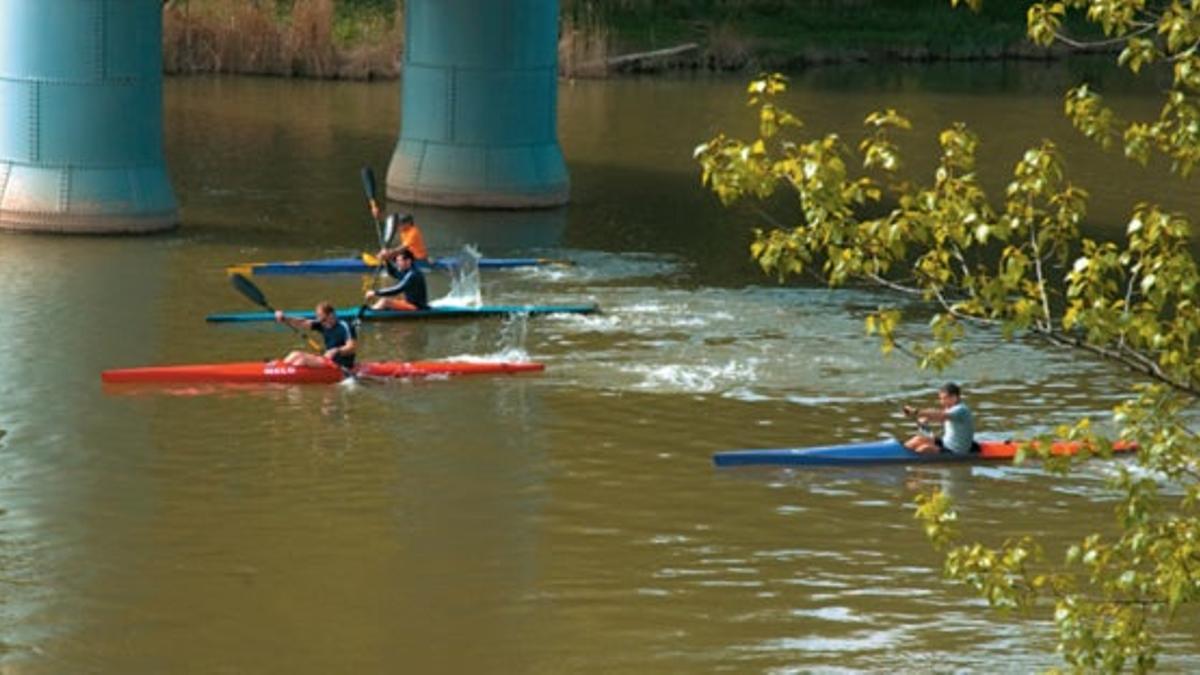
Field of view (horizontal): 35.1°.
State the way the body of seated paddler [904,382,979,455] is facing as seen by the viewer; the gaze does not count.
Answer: to the viewer's left

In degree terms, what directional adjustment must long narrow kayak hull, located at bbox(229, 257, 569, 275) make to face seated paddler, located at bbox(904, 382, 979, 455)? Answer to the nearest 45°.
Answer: approximately 135° to its left

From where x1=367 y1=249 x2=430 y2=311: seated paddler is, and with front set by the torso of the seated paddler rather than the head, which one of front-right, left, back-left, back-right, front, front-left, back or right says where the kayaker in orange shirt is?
right

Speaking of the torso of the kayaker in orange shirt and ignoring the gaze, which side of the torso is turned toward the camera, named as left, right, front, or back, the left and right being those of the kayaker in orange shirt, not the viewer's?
left

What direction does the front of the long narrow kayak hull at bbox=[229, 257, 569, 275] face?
to the viewer's left

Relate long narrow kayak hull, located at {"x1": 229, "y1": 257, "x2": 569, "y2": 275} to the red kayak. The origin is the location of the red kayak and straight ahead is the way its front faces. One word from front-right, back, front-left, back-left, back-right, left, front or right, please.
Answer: right

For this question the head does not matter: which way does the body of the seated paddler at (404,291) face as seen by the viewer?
to the viewer's left

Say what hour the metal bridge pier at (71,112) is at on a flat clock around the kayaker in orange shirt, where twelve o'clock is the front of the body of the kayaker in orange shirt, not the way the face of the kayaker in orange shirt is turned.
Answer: The metal bridge pier is roughly at 1 o'clock from the kayaker in orange shirt.

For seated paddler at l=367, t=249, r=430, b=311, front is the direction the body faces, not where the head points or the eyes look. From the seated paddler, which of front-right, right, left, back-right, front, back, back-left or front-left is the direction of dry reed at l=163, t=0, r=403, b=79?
right

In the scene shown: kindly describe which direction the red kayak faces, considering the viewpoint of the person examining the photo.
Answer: facing to the left of the viewer
